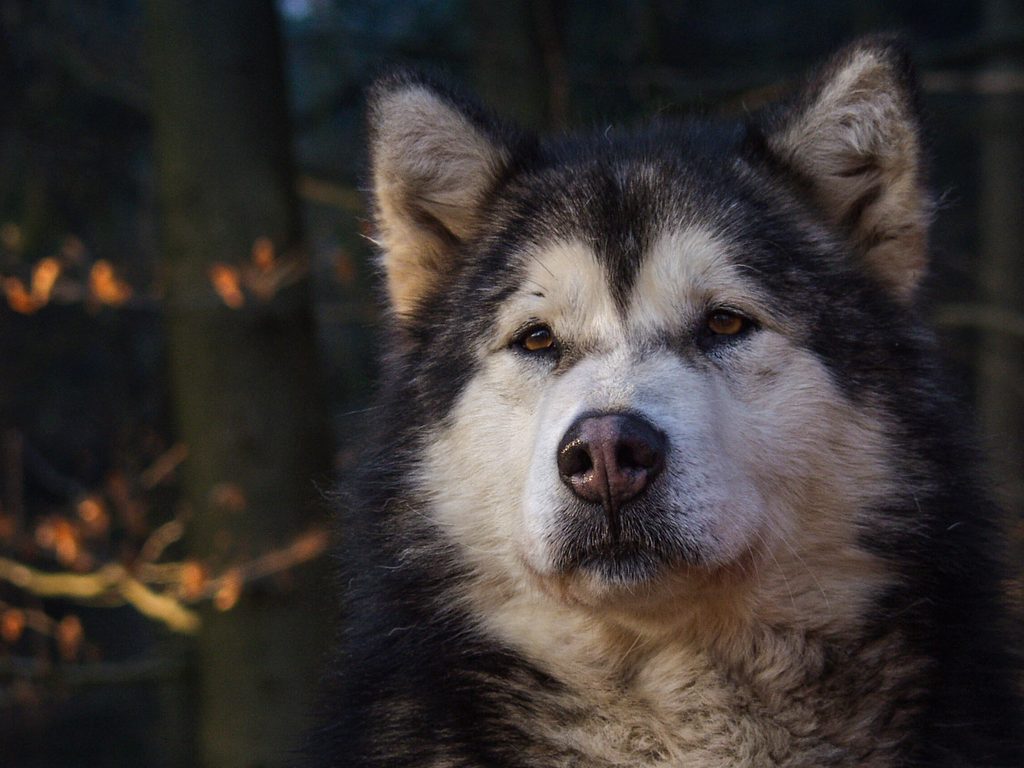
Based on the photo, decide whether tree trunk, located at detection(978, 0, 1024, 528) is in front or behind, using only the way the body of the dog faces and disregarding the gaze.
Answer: behind

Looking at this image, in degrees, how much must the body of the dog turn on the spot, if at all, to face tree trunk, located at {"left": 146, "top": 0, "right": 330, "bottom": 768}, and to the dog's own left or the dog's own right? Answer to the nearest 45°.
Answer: approximately 135° to the dog's own right

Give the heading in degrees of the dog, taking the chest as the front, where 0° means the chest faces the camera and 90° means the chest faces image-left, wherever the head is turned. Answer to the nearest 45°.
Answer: approximately 0°
